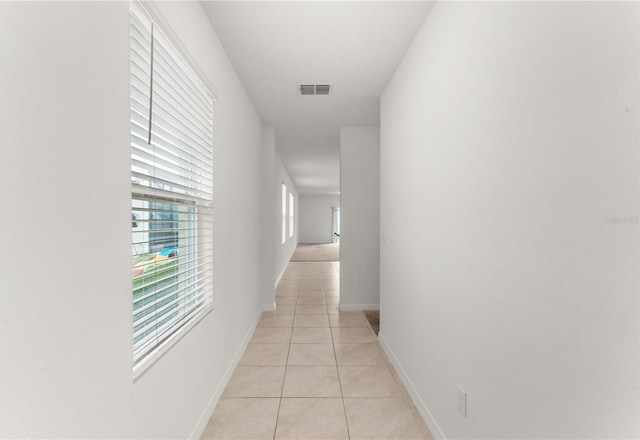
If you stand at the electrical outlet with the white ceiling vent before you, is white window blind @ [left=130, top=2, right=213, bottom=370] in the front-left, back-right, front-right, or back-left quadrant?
front-left

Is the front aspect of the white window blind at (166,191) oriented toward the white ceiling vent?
no

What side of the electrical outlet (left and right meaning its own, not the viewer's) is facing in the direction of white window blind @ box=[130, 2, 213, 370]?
front

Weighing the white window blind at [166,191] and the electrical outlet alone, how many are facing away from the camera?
0

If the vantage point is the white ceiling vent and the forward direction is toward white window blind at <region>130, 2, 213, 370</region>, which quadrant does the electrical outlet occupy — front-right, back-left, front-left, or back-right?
front-left

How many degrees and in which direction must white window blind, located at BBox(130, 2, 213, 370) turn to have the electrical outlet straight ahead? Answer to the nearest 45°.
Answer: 0° — it already faces it

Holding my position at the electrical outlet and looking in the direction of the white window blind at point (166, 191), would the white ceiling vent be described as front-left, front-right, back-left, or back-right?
front-right

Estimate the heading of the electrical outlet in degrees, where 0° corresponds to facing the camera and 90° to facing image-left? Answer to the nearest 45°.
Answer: approximately 45°

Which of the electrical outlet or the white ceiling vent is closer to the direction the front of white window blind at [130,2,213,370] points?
the electrical outlet

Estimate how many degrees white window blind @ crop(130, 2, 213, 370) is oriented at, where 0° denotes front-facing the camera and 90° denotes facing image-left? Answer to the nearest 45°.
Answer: approximately 315°
